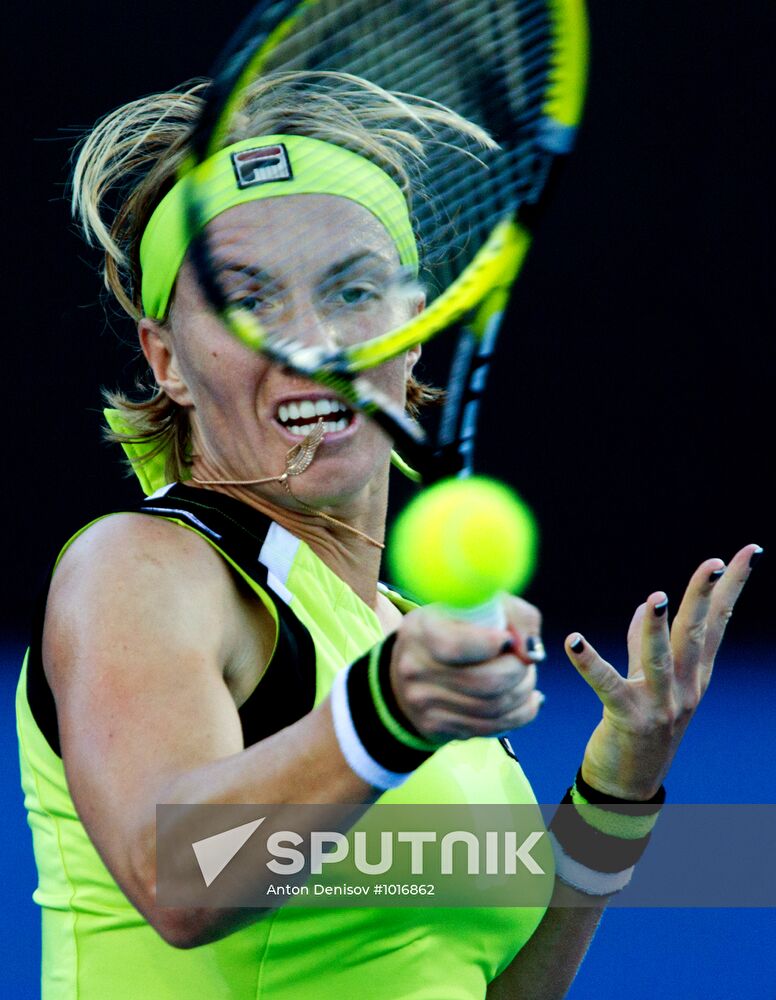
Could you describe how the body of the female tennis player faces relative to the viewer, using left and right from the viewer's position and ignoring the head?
facing the viewer and to the right of the viewer
